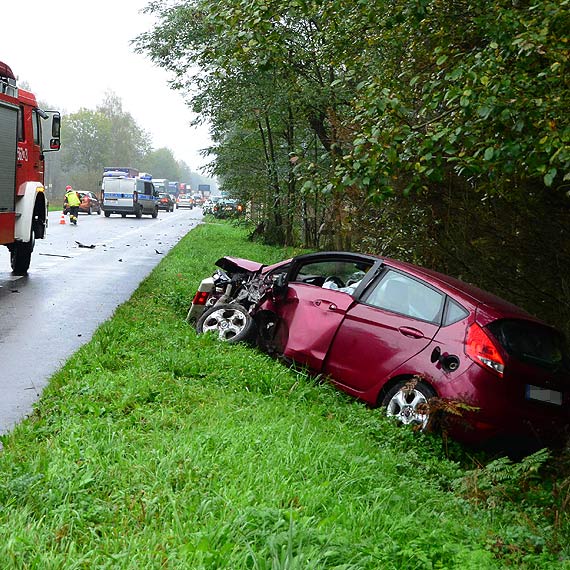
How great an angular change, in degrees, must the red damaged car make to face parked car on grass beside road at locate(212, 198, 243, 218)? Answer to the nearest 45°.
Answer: approximately 45° to its right

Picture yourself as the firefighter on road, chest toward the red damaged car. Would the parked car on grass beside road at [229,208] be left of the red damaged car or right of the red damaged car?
left

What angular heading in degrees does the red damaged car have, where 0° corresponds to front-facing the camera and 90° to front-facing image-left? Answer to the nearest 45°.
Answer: approximately 135°
